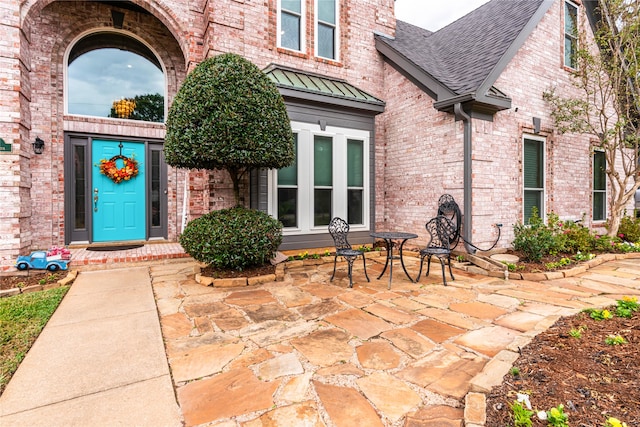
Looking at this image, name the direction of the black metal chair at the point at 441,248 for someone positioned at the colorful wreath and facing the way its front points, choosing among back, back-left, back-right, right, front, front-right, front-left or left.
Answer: front-left

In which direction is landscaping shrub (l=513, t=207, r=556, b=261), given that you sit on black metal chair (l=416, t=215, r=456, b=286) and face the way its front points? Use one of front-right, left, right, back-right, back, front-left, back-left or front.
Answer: back

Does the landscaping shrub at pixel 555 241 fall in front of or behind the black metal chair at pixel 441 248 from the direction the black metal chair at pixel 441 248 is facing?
behind

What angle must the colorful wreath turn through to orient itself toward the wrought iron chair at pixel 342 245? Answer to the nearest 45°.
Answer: approximately 45° to its left

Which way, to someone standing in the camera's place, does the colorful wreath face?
facing the viewer

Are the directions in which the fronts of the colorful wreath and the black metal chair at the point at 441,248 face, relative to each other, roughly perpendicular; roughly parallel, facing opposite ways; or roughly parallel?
roughly perpendicular

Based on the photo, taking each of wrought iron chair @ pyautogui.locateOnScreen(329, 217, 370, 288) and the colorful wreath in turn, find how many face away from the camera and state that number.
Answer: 0

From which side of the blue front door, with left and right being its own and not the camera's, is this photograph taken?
front

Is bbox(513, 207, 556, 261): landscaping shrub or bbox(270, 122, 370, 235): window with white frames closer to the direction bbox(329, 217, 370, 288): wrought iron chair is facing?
the landscaping shrub

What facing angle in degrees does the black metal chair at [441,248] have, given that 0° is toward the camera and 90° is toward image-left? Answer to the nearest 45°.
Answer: approximately 45°

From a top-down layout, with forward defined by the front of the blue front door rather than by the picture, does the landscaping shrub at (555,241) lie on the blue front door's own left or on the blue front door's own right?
on the blue front door's own left

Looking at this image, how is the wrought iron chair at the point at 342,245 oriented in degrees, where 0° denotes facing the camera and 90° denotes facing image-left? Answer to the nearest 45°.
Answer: approximately 315°
